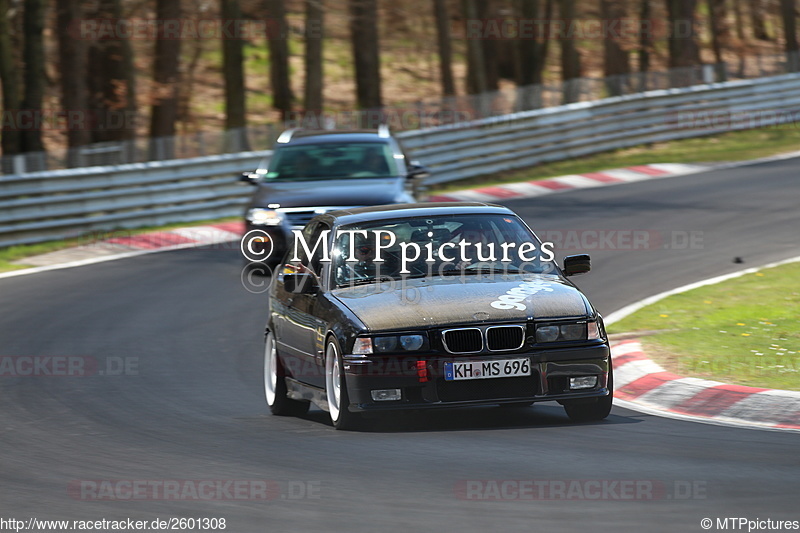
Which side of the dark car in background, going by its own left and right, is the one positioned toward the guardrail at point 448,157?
back

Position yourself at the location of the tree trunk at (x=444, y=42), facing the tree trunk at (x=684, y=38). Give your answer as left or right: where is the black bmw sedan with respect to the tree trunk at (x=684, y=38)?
right

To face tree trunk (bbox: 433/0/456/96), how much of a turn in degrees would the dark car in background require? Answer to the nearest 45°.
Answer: approximately 180°

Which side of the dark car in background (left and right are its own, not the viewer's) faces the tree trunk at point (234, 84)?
back

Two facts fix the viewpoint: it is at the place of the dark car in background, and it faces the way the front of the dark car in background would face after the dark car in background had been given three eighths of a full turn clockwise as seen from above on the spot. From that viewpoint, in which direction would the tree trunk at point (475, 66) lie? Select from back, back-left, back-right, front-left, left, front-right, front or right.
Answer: front-right

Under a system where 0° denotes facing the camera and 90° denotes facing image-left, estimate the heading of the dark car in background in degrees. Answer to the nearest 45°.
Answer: approximately 0°

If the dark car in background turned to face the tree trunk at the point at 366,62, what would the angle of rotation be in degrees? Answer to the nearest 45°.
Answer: approximately 180°

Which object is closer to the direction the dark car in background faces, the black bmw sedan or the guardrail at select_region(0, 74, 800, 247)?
the black bmw sedan

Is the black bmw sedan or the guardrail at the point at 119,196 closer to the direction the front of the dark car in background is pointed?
the black bmw sedan

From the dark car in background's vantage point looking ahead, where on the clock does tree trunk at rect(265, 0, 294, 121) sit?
The tree trunk is roughly at 6 o'clock from the dark car in background.

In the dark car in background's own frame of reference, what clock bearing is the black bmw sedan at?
The black bmw sedan is roughly at 12 o'clock from the dark car in background.

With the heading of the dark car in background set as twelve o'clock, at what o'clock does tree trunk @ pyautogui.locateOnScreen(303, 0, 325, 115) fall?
The tree trunk is roughly at 6 o'clock from the dark car in background.

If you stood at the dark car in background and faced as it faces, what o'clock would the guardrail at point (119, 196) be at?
The guardrail is roughly at 5 o'clock from the dark car in background.

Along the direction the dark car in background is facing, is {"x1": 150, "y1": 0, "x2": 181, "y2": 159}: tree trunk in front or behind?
behind

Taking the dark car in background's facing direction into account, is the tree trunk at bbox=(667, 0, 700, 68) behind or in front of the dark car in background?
behind

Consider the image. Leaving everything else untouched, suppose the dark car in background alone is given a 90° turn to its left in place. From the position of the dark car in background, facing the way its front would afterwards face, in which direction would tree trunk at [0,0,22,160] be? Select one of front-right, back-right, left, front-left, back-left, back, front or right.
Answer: back-left
